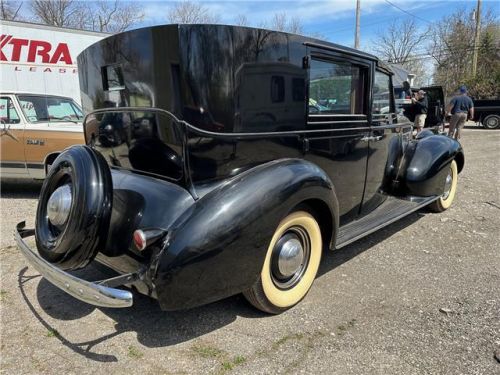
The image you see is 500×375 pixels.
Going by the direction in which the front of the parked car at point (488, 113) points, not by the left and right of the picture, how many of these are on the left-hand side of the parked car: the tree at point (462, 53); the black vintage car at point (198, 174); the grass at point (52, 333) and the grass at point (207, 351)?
1

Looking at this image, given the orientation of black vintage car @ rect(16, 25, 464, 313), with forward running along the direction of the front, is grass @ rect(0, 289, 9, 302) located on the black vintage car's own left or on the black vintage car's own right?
on the black vintage car's own left

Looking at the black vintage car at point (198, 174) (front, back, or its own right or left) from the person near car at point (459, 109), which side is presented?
front

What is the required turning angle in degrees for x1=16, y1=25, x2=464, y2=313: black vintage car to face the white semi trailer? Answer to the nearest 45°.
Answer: approximately 90° to its left

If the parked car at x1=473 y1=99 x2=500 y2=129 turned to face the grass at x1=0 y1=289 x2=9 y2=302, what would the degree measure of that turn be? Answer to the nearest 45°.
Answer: approximately 90° to its right

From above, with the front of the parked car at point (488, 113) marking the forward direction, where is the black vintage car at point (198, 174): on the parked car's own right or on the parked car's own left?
on the parked car's own right

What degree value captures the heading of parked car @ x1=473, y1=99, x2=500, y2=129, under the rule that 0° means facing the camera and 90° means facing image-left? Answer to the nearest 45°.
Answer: approximately 270°

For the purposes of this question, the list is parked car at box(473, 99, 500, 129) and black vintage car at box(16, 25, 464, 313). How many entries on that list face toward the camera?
0

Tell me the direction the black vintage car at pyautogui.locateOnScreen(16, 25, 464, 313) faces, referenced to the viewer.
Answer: facing away from the viewer and to the right of the viewer

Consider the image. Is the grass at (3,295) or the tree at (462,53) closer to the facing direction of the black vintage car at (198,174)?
the tree

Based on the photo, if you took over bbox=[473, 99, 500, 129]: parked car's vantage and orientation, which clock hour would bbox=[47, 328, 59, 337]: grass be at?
The grass is roughly at 3 o'clock from the parked car.

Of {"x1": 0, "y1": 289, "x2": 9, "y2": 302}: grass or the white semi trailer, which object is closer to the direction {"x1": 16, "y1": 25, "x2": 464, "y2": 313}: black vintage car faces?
the white semi trailer

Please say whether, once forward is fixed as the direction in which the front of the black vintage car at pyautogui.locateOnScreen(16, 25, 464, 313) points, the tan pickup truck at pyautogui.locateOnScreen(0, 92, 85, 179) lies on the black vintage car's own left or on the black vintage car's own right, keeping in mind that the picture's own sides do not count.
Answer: on the black vintage car's own left
